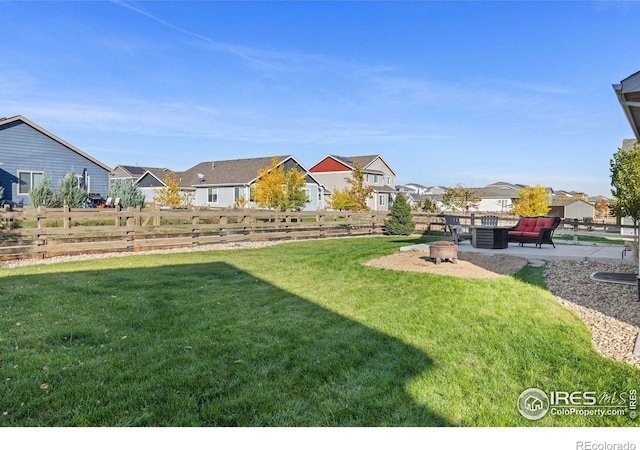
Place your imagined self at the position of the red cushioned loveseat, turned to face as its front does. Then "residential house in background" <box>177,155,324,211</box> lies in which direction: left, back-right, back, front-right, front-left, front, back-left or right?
right

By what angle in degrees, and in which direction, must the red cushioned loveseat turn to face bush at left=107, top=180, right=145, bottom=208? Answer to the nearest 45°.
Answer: approximately 45° to its right

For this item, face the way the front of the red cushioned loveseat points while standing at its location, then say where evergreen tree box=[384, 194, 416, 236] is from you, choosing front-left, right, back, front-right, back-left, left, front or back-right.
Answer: right

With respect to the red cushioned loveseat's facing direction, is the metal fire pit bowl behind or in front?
in front

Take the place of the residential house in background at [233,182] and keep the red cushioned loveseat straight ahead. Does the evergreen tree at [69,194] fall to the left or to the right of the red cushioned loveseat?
right

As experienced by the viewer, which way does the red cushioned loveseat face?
facing the viewer and to the left of the viewer

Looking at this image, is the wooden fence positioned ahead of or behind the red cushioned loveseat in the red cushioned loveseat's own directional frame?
ahead

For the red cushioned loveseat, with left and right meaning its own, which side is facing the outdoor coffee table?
front

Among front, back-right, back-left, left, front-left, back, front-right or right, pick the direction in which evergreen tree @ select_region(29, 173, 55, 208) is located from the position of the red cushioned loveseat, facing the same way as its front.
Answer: front-right
